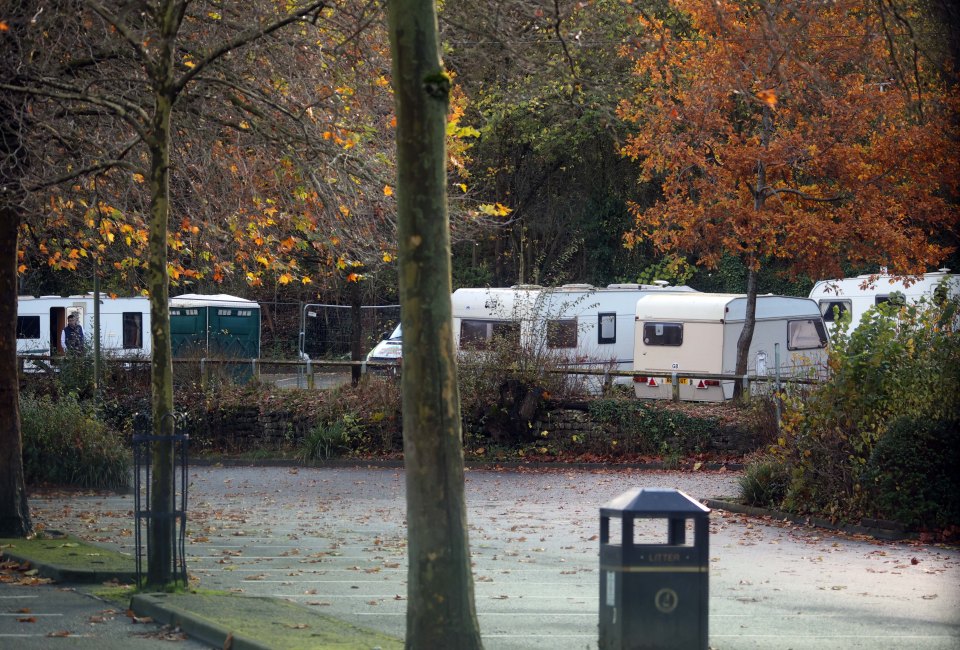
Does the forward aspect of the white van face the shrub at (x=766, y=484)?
no

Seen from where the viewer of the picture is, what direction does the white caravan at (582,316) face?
facing the viewer and to the left of the viewer

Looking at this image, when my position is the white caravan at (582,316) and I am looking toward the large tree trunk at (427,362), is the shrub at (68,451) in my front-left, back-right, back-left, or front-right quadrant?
front-right

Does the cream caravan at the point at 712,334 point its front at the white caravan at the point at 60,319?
no

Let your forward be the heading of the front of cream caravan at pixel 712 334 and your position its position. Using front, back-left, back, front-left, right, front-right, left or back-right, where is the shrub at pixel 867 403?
back-right

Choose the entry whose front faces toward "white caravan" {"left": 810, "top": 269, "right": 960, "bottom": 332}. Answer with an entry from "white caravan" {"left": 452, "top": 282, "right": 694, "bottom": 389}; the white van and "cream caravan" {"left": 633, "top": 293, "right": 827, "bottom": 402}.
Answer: "cream caravan" {"left": 633, "top": 293, "right": 827, "bottom": 402}

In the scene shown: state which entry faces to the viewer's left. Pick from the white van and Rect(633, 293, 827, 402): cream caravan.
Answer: the white van

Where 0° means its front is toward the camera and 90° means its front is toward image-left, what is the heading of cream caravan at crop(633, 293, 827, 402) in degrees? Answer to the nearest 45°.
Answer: approximately 225°

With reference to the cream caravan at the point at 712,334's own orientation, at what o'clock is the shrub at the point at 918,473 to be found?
The shrub is roughly at 4 o'clock from the cream caravan.

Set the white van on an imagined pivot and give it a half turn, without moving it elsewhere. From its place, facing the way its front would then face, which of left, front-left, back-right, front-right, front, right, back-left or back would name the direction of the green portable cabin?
back-left

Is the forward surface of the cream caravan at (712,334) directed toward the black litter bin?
no

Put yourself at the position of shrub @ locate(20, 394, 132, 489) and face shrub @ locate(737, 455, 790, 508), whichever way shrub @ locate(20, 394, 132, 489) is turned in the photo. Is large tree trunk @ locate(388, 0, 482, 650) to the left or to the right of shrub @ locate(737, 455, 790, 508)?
right
